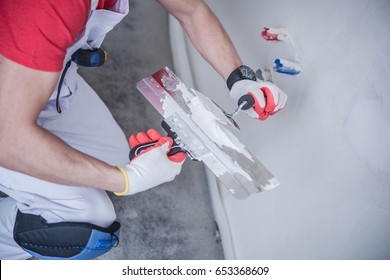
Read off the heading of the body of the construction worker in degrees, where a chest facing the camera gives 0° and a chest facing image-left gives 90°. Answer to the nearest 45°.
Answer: approximately 270°
